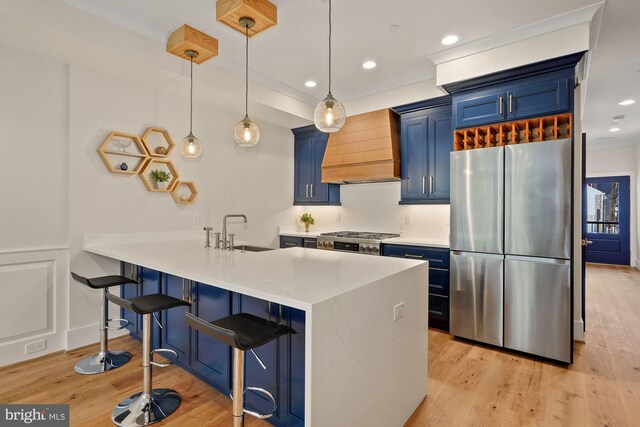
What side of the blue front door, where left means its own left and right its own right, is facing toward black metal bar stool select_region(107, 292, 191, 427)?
front

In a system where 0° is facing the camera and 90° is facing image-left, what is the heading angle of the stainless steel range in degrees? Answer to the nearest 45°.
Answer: approximately 45°

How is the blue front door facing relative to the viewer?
toward the camera

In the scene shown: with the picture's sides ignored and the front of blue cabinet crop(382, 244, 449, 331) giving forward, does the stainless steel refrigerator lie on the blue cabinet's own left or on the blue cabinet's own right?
on the blue cabinet's own left

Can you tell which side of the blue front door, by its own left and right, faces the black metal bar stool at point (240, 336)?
front

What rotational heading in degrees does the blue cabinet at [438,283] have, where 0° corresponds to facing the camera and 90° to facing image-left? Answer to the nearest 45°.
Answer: approximately 45°

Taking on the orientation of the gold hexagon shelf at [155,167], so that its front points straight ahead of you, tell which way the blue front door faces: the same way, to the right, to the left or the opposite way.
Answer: to the right

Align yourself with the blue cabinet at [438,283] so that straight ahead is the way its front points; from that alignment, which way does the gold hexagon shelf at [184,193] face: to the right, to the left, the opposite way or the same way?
to the left
